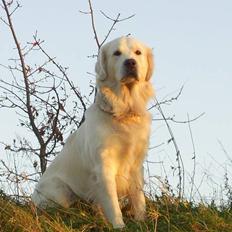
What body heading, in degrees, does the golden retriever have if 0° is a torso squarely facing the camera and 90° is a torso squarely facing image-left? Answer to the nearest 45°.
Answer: approximately 315°
